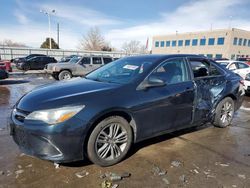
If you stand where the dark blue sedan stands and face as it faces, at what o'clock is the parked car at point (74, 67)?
The parked car is roughly at 4 o'clock from the dark blue sedan.

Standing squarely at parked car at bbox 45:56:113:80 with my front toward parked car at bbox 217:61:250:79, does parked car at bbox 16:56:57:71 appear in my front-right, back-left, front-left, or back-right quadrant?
back-left

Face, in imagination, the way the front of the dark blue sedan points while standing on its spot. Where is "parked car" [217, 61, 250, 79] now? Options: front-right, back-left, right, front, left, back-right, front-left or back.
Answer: back

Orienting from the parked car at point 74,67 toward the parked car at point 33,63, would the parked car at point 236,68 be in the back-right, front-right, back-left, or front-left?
back-right

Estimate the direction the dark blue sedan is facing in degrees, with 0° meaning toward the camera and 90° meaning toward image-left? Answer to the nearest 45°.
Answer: approximately 45°

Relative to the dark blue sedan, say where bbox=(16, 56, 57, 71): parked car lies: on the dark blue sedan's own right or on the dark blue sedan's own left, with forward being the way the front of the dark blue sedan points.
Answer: on the dark blue sedan's own right
